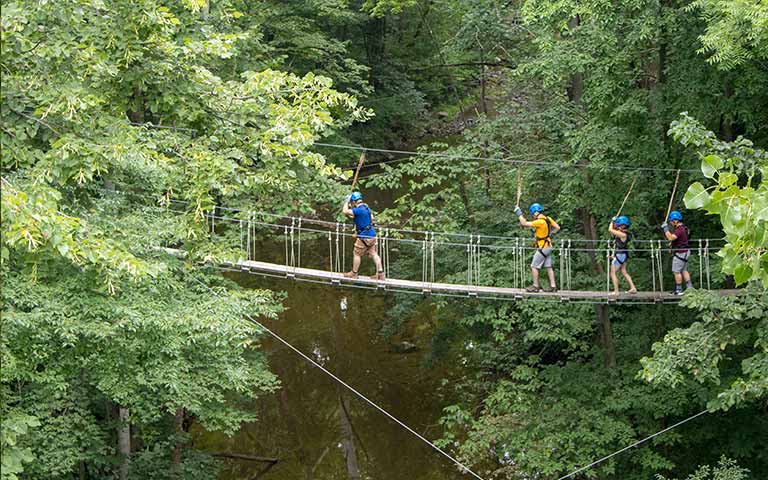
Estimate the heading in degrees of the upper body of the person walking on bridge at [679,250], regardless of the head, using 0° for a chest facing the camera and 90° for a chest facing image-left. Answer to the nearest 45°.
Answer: approximately 90°

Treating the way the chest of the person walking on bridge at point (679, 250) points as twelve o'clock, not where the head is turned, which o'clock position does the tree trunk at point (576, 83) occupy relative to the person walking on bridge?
The tree trunk is roughly at 2 o'clock from the person walking on bridge.

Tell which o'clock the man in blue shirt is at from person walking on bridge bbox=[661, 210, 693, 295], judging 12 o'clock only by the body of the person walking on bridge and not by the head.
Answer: The man in blue shirt is roughly at 11 o'clock from the person walking on bridge.

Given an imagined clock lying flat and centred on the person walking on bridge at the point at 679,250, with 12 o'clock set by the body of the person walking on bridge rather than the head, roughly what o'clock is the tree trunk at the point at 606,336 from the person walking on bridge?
The tree trunk is roughly at 2 o'clock from the person walking on bridge.

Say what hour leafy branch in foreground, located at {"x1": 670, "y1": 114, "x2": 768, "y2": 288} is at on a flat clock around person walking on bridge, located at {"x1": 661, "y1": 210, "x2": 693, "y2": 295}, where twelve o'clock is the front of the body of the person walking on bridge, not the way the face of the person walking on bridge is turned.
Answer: The leafy branch in foreground is roughly at 9 o'clock from the person walking on bridge.

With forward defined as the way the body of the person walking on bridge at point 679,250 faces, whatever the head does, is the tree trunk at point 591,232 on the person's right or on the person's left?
on the person's right

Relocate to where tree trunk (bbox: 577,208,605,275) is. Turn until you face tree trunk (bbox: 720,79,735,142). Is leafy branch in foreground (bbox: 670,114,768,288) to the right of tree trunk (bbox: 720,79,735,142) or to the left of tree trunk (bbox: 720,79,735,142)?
right
